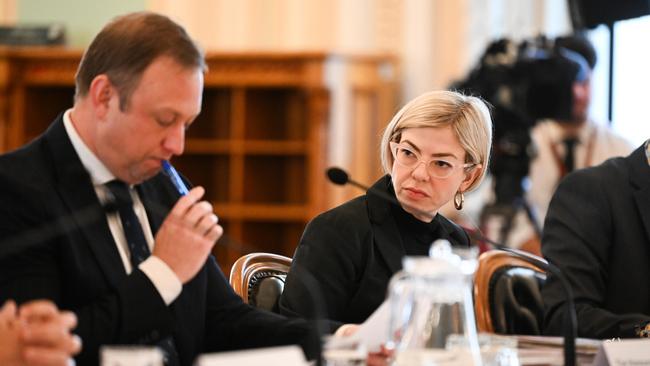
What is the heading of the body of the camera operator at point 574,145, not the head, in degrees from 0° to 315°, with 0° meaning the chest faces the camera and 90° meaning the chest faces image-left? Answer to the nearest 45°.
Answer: approximately 45°

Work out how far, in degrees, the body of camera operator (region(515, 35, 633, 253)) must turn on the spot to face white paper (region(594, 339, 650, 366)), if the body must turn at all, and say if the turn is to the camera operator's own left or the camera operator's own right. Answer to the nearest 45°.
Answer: approximately 45° to the camera operator's own left

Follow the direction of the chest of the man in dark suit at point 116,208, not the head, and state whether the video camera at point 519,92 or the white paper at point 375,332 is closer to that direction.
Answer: the white paper

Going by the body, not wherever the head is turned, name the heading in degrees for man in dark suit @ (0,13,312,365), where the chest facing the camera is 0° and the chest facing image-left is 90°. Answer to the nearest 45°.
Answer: approximately 315°

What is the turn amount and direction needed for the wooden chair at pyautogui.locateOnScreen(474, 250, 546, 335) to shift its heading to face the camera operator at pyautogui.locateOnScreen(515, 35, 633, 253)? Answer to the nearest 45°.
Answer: approximately 135° to its left
